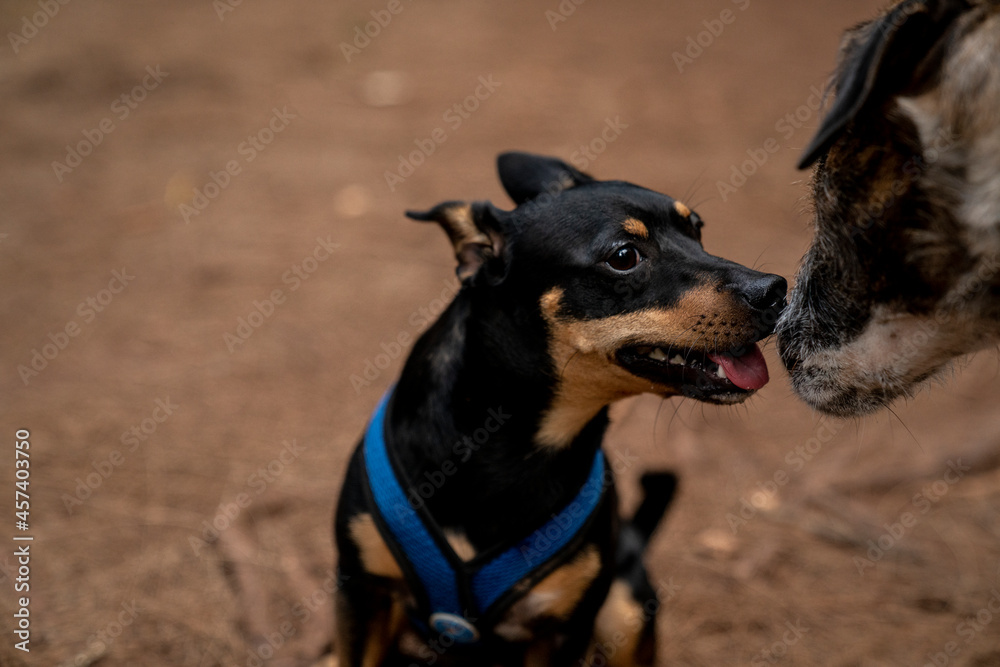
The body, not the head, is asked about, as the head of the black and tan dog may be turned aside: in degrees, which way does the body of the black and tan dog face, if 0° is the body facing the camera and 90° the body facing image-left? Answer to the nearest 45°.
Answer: approximately 0°
